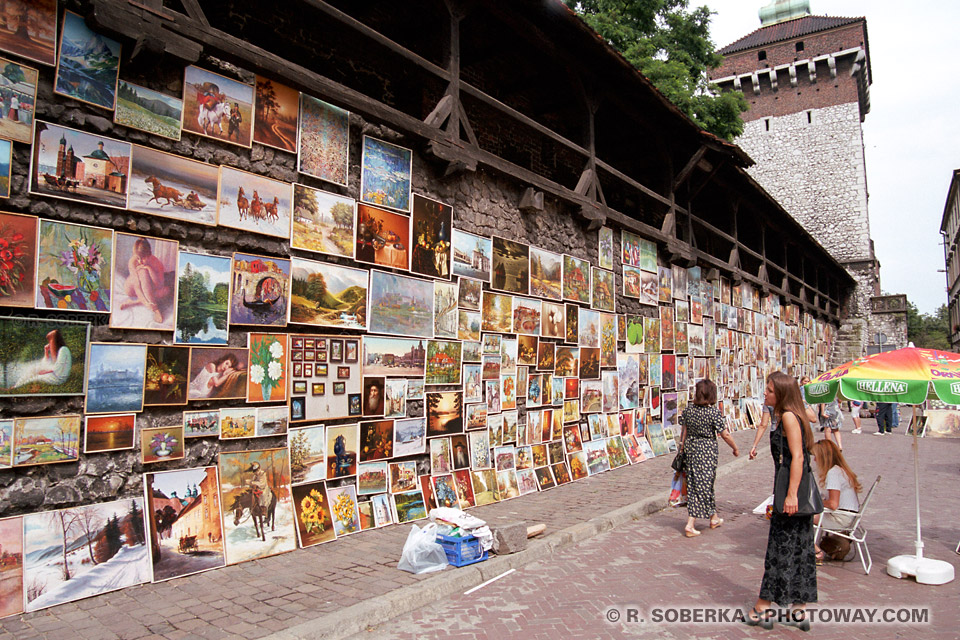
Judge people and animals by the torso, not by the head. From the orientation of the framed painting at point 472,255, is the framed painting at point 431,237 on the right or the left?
on its right

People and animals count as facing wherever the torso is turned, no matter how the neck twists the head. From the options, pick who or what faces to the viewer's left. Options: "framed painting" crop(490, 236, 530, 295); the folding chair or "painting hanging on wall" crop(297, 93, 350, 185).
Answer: the folding chair

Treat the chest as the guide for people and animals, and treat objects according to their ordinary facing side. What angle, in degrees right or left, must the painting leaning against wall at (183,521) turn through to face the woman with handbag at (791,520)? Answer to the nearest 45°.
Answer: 0° — it already faces them

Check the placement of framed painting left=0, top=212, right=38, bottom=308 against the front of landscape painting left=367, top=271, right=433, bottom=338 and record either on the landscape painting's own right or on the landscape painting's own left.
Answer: on the landscape painting's own right

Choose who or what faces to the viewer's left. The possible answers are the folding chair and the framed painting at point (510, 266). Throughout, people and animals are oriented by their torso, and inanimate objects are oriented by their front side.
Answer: the folding chair

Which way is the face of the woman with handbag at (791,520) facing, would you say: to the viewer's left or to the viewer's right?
to the viewer's left

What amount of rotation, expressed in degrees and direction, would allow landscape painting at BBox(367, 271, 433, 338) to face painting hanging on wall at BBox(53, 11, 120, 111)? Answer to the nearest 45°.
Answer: approximately 90° to its right

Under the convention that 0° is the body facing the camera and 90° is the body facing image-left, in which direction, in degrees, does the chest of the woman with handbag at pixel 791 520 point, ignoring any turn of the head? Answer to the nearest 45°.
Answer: approximately 90°

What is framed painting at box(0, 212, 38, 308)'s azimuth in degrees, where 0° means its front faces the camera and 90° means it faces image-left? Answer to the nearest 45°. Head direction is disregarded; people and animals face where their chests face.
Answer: approximately 315°

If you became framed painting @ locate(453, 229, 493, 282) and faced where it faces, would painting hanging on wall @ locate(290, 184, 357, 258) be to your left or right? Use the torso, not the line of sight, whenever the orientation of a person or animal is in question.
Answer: on your right

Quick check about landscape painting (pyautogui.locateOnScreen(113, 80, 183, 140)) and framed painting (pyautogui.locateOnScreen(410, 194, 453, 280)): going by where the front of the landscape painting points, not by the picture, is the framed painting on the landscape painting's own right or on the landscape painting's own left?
on the landscape painting's own left

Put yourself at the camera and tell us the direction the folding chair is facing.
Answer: facing to the left of the viewer

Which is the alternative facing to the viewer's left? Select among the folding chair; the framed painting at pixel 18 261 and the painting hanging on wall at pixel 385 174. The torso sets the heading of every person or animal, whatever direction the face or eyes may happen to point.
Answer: the folding chair
